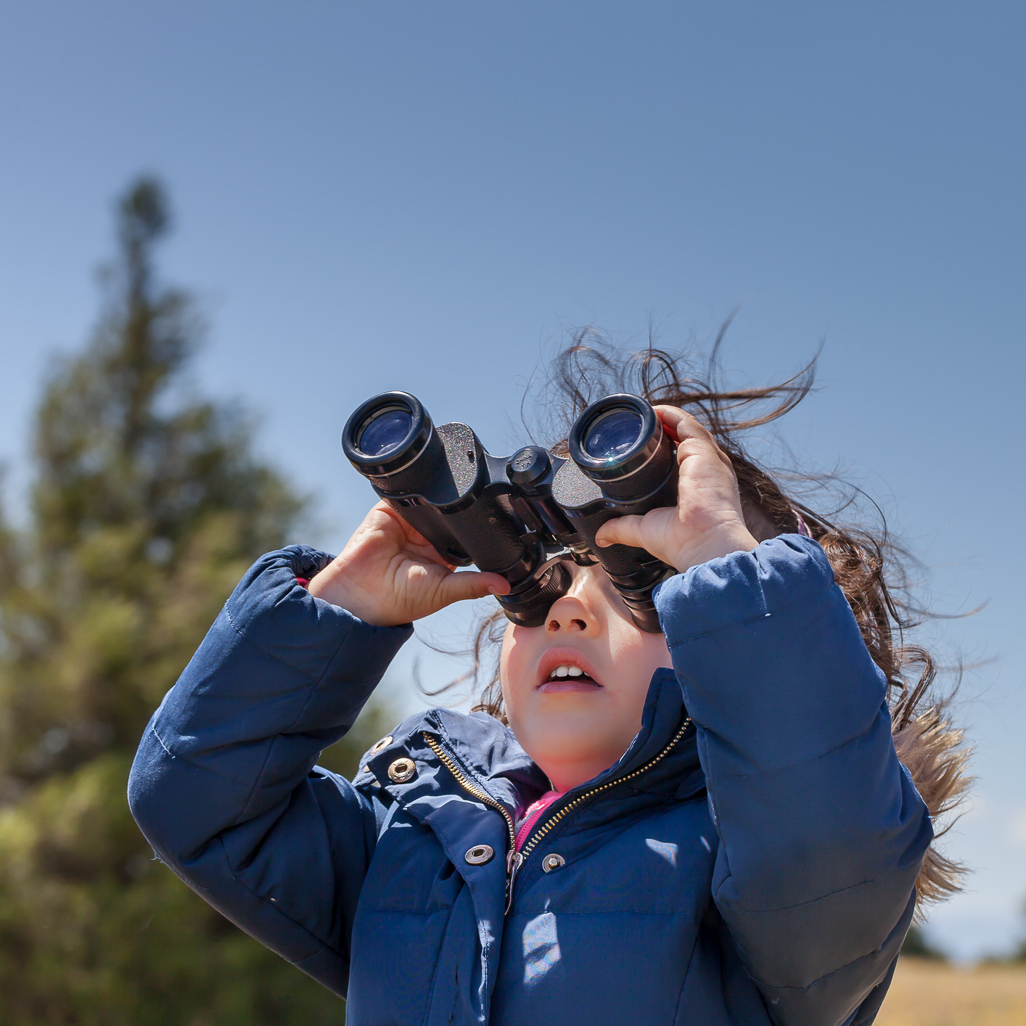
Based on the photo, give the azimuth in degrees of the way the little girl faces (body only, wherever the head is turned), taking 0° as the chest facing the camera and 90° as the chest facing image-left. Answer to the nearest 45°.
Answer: approximately 45°

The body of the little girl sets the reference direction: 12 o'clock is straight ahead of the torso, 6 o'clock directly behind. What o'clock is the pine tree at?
The pine tree is roughly at 4 o'clock from the little girl.
